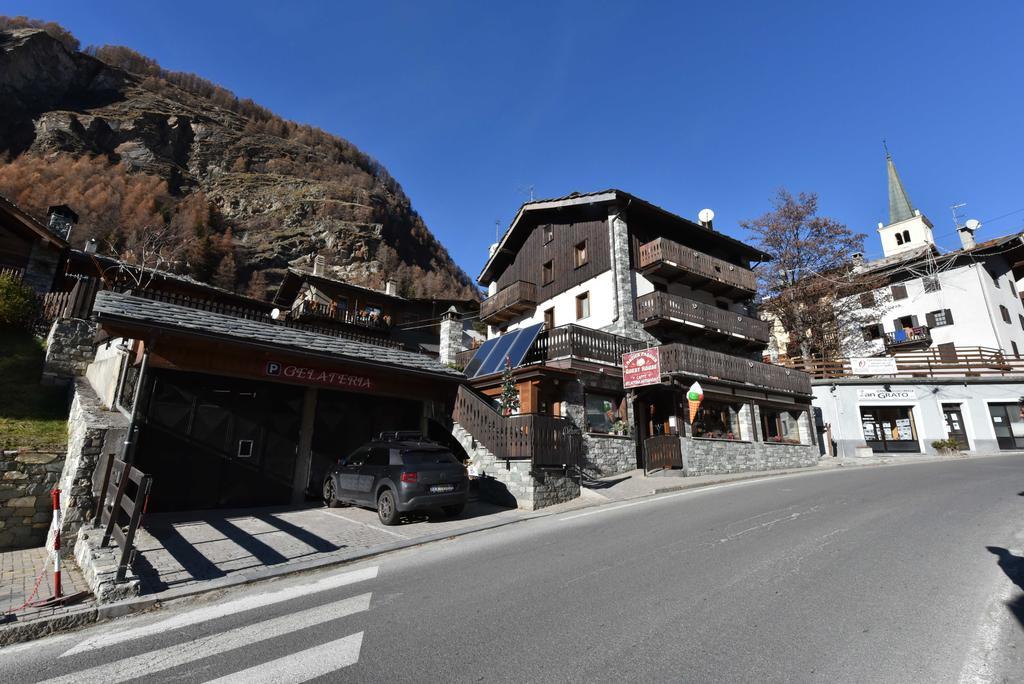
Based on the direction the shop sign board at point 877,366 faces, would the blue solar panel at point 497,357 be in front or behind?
in front

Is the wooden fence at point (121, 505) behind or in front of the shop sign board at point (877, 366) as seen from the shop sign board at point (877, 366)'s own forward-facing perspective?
in front

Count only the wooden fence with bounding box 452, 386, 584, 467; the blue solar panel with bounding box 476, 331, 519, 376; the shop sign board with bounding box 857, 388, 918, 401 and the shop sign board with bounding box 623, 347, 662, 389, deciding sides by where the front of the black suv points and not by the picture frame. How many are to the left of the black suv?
0

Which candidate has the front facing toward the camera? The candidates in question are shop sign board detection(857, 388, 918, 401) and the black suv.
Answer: the shop sign board

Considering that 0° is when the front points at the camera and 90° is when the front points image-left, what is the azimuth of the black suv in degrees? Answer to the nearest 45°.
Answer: approximately 135°

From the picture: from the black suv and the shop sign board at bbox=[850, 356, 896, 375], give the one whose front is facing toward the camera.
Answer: the shop sign board

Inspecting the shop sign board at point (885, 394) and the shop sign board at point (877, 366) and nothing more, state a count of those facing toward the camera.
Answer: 2

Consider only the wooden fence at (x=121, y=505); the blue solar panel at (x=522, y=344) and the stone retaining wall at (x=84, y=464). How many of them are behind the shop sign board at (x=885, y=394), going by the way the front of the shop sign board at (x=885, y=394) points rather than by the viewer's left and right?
0

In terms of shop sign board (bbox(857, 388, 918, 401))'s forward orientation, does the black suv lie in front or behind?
in front

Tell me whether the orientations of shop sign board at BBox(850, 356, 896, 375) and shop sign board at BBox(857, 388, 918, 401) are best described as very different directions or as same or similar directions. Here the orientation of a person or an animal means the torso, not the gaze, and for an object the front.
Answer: same or similar directions

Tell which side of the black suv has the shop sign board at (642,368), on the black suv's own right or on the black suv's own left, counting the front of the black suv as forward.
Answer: on the black suv's own right

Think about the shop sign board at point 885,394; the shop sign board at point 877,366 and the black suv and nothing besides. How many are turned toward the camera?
2

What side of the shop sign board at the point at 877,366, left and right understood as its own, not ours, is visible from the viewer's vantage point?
front

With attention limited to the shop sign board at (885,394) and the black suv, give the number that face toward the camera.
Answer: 1

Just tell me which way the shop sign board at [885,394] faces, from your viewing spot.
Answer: facing the viewer
